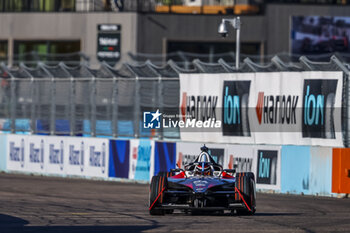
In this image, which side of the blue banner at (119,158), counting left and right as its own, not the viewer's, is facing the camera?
front

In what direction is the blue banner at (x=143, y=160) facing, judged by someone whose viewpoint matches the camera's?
facing the viewer

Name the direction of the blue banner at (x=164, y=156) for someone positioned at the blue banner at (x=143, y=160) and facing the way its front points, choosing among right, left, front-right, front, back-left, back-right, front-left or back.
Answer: front-left

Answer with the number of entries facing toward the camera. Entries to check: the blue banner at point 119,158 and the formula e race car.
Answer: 2

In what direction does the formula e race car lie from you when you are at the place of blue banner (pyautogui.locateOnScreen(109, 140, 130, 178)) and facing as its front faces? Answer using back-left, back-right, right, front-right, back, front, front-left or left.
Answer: front

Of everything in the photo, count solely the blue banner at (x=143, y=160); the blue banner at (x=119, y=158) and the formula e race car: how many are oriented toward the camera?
3

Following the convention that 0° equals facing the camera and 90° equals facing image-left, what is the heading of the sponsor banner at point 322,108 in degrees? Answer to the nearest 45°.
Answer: approximately 45°
